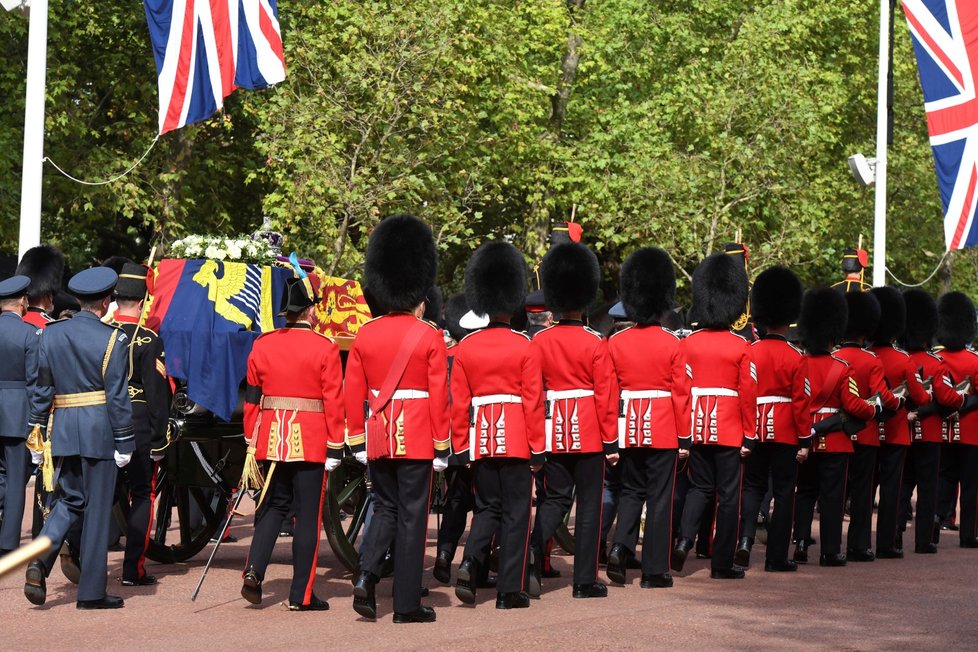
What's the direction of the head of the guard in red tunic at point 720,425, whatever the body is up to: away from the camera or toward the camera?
away from the camera

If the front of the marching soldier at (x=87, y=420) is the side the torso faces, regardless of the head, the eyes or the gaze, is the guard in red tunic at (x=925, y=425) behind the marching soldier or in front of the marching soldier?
in front

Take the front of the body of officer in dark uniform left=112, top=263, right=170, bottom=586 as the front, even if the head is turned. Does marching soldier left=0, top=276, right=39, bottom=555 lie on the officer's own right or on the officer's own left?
on the officer's own left

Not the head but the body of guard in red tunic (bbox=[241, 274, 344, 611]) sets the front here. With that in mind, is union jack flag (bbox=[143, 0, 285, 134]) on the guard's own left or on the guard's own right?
on the guard's own left

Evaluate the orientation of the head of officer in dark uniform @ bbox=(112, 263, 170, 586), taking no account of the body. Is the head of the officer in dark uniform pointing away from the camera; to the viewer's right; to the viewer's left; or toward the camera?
away from the camera

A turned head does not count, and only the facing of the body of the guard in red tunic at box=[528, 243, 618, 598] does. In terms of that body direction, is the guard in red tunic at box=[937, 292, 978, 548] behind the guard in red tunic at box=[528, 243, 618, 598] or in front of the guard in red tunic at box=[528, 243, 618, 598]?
in front

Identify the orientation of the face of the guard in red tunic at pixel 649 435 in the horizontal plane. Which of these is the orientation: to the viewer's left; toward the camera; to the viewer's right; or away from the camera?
away from the camera

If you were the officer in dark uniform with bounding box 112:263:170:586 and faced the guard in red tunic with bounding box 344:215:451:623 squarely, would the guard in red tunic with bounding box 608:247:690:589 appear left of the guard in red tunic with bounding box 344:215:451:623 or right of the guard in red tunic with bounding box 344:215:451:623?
left

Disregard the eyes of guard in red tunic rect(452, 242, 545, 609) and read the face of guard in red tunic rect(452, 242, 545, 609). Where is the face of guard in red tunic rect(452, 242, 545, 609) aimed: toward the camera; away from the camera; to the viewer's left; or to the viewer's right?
away from the camera

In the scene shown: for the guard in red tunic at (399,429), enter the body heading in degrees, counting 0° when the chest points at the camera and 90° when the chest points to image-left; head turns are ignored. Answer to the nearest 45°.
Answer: approximately 225°

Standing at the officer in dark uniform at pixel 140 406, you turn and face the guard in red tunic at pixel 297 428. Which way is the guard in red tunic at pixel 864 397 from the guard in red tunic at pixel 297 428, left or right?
left

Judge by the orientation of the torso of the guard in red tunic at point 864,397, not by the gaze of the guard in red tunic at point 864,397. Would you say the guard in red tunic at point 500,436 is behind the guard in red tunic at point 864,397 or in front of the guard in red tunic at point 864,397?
behind

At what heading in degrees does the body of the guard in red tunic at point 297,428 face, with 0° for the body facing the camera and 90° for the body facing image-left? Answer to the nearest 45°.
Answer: approximately 225°

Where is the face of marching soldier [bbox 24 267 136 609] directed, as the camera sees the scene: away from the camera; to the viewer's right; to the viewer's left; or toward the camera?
away from the camera
